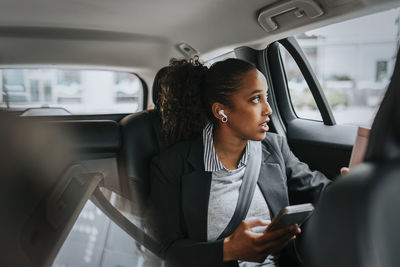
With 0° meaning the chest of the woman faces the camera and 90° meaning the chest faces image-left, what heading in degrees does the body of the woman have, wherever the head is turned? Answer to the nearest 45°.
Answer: approximately 315°

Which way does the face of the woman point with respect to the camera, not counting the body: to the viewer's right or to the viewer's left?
to the viewer's right

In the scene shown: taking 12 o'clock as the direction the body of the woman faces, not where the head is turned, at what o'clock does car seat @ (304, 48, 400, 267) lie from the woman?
The car seat is roughly at 1 o'clock from the woman.
